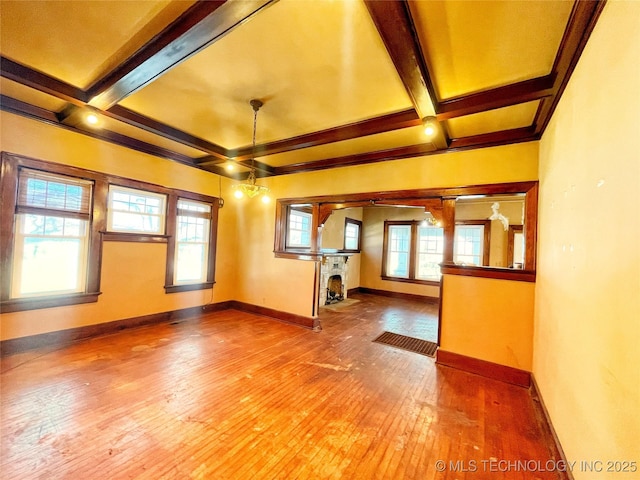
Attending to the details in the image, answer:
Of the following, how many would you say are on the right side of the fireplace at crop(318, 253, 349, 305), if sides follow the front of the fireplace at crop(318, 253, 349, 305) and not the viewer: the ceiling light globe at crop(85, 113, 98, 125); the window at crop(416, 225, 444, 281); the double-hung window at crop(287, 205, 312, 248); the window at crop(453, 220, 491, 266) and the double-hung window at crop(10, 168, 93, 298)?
3

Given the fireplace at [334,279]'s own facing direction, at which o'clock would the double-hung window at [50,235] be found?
The double-hung window is roughly at 3 o'clock from the fireplace.

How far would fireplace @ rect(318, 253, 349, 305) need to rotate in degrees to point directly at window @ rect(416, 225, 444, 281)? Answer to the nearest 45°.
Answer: approximately 45° to its left

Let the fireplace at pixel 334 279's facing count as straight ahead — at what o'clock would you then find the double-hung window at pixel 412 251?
The double-hung window is roughly at 10 o'clock from the fireplace.

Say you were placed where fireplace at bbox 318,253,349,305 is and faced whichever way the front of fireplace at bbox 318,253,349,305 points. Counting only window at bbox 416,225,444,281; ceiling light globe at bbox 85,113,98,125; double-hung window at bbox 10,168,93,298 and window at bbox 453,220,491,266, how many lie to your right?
2

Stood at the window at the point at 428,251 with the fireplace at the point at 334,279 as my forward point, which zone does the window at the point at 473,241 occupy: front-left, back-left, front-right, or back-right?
back-left

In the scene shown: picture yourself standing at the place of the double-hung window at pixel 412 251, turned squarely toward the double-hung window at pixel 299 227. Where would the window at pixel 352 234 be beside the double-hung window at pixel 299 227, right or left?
right

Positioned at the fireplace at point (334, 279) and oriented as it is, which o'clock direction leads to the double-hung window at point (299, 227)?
The double-hung window is roughly at 3 o'clock from the fireplace.

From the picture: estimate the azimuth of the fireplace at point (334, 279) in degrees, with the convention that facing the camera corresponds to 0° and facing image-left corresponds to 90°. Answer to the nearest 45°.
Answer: approximately 315°

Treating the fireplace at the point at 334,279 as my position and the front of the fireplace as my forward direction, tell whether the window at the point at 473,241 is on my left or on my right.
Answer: on my left
